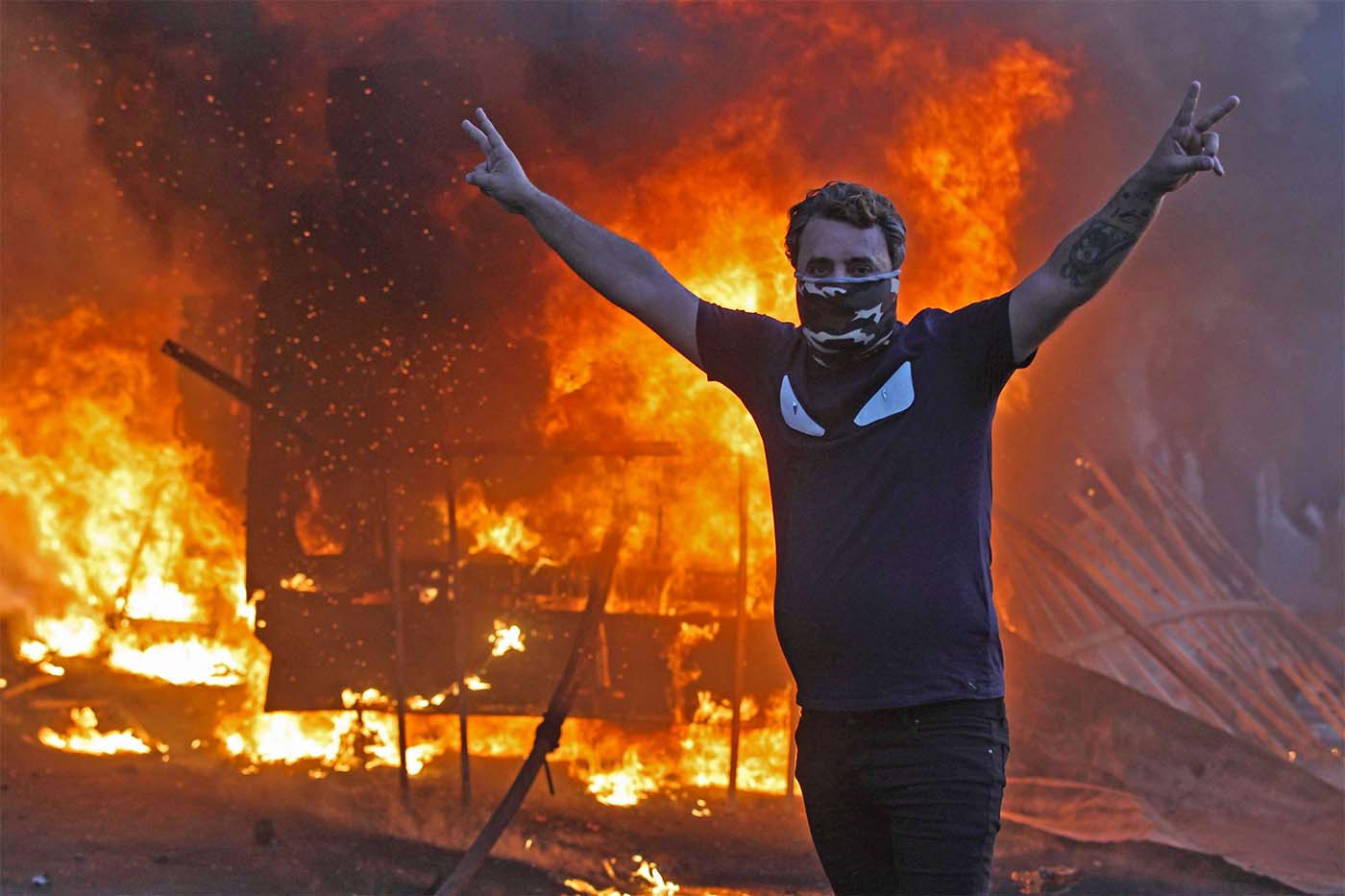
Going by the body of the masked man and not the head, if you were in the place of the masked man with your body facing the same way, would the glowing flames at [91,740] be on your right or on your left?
on your right

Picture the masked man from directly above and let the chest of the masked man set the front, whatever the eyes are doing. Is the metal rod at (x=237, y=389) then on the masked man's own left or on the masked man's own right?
on the masked man's own right

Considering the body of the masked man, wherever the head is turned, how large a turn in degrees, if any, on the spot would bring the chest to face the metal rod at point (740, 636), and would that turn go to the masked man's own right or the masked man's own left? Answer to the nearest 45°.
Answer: approximately 135° to the masked man's own right

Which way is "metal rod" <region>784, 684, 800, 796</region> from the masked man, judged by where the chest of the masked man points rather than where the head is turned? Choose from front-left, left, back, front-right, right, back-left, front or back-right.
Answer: back-right

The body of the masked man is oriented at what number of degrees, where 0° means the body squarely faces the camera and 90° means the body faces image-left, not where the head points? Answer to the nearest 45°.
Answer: approximately 45°

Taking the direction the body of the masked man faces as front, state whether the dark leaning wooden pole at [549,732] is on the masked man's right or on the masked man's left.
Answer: on the masked man's right
